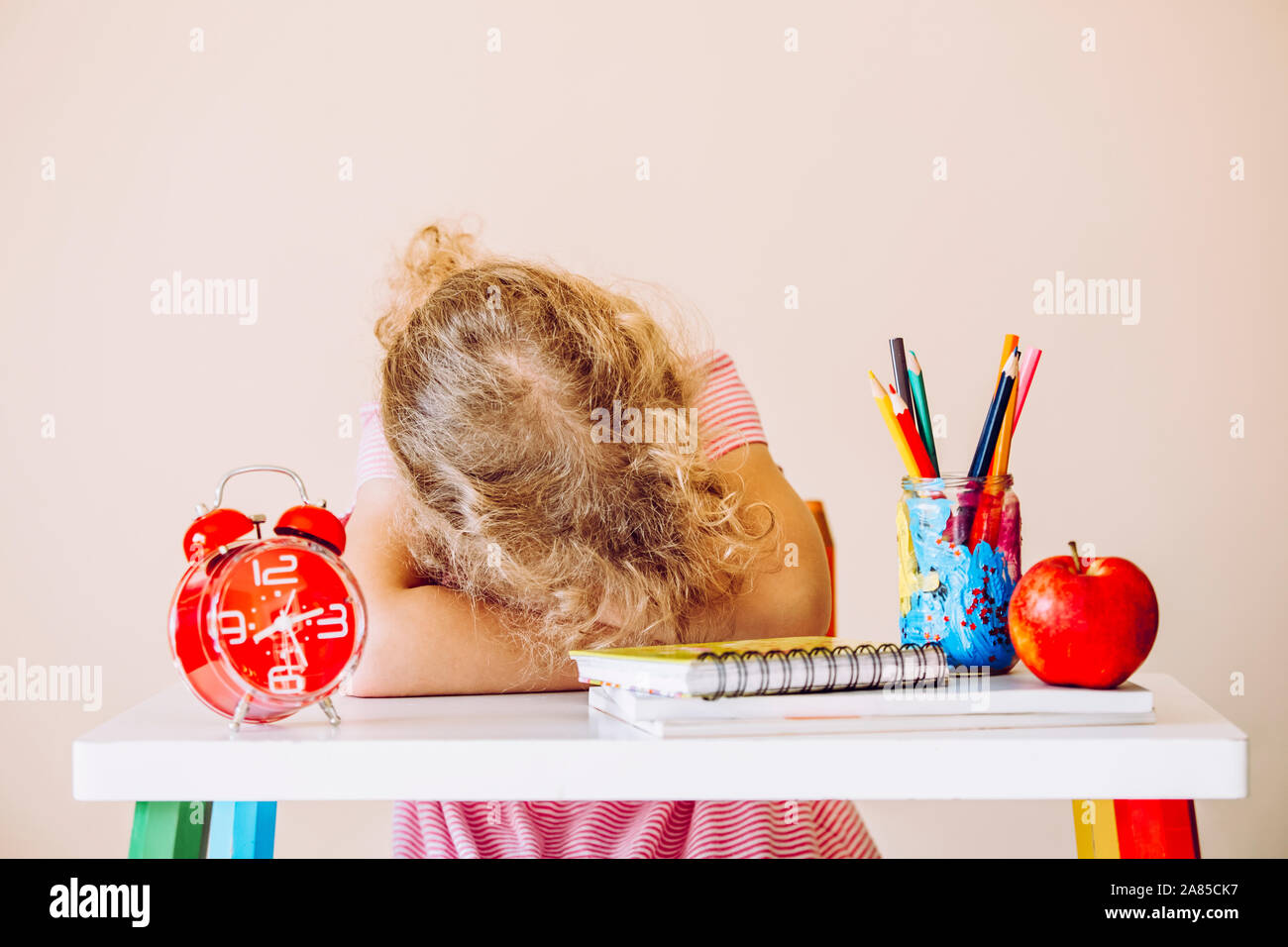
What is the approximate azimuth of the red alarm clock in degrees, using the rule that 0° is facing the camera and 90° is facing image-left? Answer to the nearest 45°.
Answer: approximately 315°
